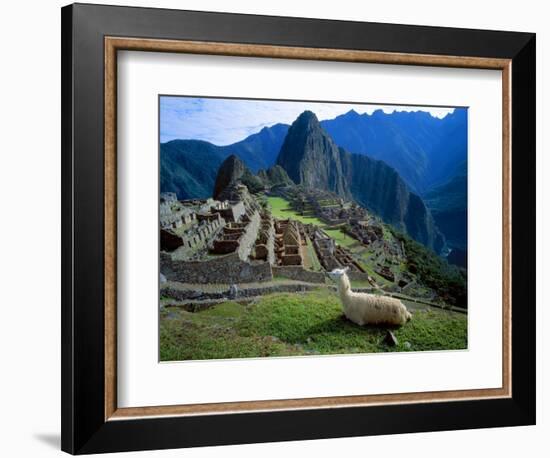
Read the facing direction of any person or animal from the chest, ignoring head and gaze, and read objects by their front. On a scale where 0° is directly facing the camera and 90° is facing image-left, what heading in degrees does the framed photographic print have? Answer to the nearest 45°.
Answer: approximately 315°
